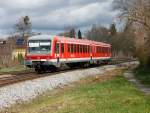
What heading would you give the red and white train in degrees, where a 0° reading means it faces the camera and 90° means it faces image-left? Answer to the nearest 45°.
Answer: approximately 45°
